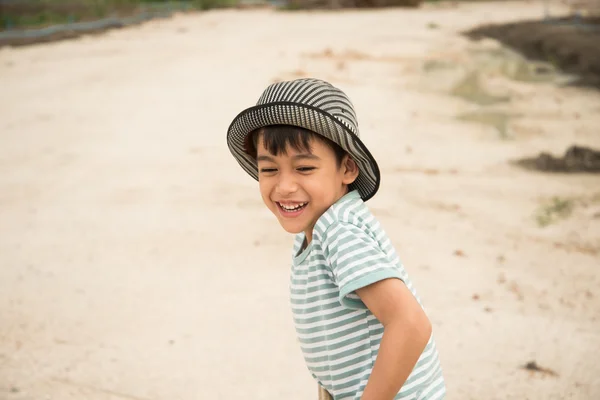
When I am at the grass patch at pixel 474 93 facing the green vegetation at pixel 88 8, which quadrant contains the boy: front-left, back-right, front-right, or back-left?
back-left

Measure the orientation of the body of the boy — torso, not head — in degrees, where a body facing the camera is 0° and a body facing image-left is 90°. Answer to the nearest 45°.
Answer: approximately 45°

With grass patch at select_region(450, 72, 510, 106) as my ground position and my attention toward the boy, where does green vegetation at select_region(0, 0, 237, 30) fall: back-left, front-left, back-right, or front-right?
back-right

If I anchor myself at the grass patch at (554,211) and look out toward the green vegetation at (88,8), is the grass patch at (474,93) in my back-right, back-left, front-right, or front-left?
front-right

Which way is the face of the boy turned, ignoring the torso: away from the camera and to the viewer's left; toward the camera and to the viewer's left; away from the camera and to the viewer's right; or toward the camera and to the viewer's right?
toward the camera and to the viewer's left

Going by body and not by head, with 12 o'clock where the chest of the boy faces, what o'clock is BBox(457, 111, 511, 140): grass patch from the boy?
The grass patch is roughly at 5 o'clock from the boy.

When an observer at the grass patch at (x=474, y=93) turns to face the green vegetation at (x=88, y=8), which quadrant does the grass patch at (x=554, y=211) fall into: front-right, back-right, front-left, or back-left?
back-left

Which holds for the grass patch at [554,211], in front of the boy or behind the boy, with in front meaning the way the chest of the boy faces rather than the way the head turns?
behind

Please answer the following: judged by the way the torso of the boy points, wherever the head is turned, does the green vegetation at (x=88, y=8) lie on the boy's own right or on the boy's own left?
on the boy's own right

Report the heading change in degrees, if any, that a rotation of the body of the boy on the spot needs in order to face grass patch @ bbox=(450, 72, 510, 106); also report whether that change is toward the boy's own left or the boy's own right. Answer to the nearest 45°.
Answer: approximately 135° to the boy's own right
